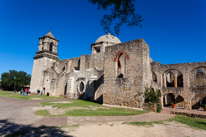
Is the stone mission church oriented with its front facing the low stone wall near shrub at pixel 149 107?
no

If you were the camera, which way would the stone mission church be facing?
facing away from the viewer and to the left of the viewer
